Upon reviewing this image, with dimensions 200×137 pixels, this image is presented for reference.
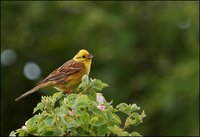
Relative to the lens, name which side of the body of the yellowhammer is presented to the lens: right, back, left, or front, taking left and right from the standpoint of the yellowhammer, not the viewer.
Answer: right
